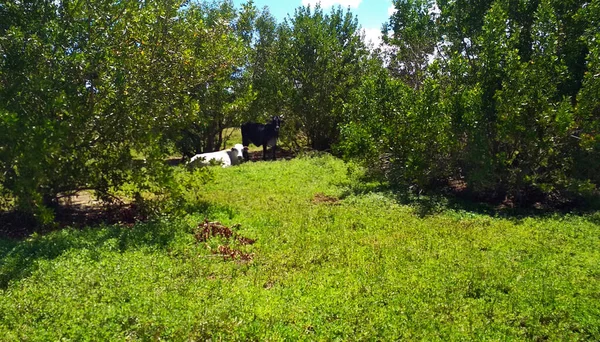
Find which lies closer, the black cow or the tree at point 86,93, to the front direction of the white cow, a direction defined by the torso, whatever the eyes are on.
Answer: the black cow

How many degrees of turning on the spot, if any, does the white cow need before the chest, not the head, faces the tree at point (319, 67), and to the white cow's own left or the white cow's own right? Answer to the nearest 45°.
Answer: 0° — it already faces it

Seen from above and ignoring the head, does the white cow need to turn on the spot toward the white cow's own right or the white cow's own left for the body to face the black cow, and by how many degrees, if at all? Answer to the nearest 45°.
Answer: approximately 45° to the white cow's own left

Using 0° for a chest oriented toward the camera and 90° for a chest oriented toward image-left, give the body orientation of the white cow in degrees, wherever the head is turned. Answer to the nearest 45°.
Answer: approximately 270°

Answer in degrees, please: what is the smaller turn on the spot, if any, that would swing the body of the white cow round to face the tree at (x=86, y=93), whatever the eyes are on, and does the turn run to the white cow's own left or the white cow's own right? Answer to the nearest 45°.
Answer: approximately 90° to the white cow's own right

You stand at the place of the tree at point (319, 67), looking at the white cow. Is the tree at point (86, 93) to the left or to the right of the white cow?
left
